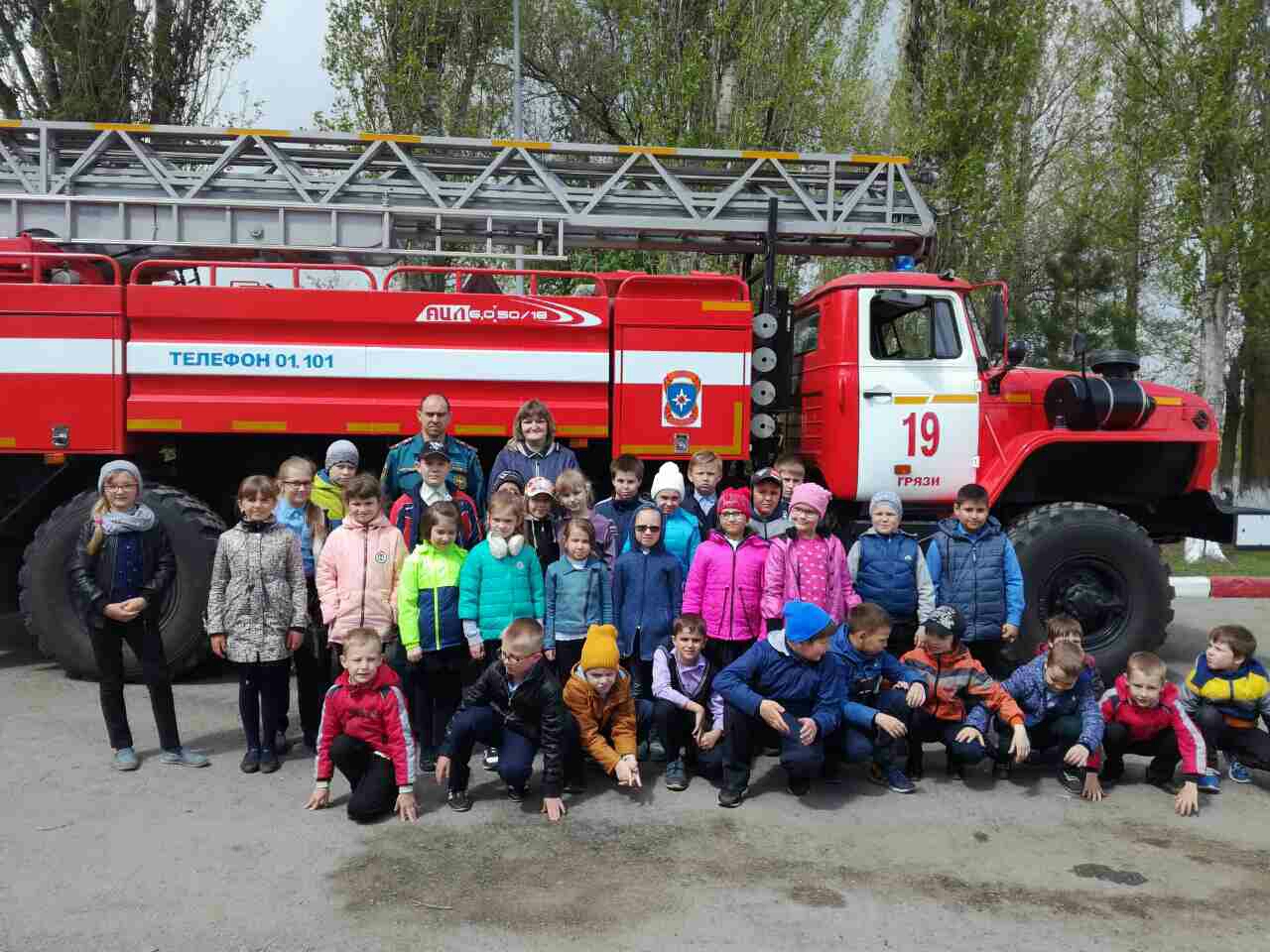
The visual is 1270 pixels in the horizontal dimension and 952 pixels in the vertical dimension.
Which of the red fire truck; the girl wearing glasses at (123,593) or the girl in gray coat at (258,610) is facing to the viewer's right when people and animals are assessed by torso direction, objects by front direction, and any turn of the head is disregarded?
the red fire truck

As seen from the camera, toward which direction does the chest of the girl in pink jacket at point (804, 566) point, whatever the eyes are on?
toward the camera

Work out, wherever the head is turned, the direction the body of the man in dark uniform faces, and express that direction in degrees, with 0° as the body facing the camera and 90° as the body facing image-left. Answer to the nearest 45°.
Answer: approximately 0°

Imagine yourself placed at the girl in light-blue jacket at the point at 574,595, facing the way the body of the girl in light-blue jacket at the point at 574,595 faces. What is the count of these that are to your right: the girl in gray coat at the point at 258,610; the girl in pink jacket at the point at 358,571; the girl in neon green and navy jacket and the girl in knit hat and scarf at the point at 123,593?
4

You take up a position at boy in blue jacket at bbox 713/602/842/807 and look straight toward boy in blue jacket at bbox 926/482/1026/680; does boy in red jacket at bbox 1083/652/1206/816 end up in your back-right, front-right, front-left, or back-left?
front-right

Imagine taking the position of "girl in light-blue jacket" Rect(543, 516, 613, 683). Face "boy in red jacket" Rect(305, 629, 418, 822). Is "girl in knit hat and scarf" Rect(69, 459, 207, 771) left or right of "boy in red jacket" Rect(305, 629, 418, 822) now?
right

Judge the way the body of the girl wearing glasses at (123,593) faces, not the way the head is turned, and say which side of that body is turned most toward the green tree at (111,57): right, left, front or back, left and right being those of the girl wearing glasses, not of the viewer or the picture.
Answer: back

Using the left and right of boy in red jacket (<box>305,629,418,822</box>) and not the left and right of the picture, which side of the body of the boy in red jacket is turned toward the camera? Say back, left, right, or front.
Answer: front

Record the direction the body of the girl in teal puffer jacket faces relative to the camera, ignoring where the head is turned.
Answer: toward the camera
